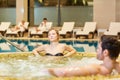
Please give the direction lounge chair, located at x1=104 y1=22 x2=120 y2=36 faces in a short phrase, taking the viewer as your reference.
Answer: facing the viewer and to the left of the viewer

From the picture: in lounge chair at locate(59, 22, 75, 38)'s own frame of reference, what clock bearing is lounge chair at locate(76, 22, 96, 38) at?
lounge chair at locate(76, 22, 96, 38) is roughly at 8 o'clock from lounge chair at locate(59, 22, 75, 38).

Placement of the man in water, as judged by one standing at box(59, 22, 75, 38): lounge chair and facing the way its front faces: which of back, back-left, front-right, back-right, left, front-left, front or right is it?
front-left

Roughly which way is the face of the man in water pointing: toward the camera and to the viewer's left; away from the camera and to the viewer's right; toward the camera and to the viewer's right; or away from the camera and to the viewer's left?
away from the camera and to the viewer's left

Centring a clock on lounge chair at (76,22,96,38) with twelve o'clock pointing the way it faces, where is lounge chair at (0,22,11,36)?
lounge chair at (0,22,11,36) is roughly at 2 o'clock from lounge chair at (76,22,96,38).

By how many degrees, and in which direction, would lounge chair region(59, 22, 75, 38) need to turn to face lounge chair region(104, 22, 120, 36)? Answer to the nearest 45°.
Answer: approximately 135° to its left

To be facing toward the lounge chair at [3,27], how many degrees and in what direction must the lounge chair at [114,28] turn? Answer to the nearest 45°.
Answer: approximately 45° to its right

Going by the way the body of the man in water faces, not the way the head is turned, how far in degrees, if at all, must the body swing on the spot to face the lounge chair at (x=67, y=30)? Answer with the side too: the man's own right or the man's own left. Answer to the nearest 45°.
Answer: approximately 45° to the man's own right

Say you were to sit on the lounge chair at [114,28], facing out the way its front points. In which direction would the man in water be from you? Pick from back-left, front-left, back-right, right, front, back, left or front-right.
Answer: front-left

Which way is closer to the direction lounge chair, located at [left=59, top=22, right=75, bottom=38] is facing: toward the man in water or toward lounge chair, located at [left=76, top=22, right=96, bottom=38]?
the man in water

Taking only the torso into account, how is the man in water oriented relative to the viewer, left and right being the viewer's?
facing away from the viewer and to the left of the viewer
